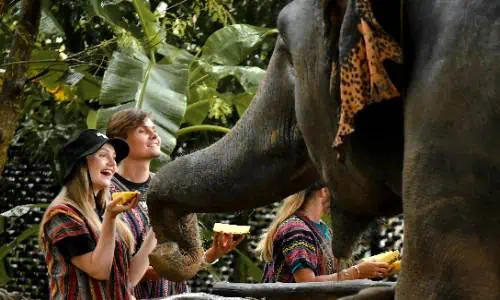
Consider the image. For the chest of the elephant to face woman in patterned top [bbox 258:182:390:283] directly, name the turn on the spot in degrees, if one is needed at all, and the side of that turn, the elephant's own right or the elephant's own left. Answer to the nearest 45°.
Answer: approximately 90° to the elephant's own right

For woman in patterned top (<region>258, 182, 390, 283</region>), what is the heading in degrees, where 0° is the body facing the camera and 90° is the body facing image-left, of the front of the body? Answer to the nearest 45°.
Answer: approximately 270°

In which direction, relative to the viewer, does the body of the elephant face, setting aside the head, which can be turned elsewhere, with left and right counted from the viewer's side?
facing to the left of the viewer

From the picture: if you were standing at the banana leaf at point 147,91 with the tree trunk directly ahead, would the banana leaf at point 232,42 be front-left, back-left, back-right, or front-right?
back-right

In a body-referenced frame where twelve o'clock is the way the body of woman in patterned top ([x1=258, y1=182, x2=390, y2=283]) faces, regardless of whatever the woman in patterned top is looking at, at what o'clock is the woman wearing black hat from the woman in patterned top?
The woman wearing black hat is roughly at 5 o'clock from the woman in patterned top.

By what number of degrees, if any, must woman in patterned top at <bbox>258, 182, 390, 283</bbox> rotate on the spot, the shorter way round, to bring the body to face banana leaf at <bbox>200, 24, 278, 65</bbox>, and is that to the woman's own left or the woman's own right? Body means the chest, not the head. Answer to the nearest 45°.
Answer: approximately 90° to the woman's own left

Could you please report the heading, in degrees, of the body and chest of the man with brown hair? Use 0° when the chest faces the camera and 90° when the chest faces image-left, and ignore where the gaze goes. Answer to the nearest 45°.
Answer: approximately 315°

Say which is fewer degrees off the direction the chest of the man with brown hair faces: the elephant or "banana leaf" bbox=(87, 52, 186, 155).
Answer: the elephant

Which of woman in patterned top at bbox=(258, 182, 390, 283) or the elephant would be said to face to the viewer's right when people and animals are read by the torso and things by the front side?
the woman in patterned top

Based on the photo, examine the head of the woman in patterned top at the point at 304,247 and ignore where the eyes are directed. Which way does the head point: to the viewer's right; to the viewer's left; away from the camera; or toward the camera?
to the viewer's right

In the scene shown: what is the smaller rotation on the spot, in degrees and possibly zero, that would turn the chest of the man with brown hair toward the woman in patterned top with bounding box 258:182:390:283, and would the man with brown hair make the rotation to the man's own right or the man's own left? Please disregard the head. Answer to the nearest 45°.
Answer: approximately 45° to the man's own left

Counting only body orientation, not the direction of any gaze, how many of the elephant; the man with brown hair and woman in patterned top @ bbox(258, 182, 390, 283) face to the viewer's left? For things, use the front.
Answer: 1

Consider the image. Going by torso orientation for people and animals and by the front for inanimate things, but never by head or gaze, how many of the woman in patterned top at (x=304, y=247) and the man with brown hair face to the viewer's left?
0
